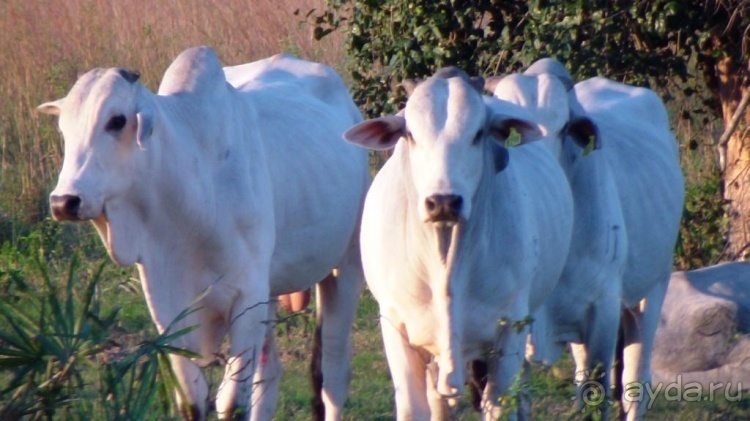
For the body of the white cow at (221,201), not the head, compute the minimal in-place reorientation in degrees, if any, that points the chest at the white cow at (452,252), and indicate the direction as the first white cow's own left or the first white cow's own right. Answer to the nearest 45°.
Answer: approximately 90° to the first white cow's own left

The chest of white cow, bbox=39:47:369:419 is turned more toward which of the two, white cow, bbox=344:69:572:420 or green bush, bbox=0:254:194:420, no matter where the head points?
the green bush

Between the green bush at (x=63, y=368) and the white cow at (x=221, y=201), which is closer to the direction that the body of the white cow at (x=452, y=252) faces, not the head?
the green bush

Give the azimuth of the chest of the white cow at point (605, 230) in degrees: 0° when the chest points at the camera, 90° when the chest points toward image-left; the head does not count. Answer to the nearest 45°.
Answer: approximately 45°

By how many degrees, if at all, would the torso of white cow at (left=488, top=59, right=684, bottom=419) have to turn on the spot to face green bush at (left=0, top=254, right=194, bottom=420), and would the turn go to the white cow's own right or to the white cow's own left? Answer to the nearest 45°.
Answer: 0° — it already faces it

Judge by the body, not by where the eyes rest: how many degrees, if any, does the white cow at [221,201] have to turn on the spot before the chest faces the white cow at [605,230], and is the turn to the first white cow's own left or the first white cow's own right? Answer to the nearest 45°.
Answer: approximately 135° to the first white cow's own left

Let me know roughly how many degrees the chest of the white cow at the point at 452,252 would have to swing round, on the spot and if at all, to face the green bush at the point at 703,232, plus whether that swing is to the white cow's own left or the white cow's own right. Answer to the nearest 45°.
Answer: approximately 135° to the white cow's own left

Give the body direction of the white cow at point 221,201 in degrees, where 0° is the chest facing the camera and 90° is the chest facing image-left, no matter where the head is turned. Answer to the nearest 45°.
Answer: approximately 45°
